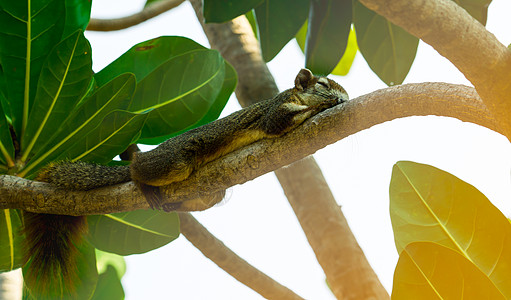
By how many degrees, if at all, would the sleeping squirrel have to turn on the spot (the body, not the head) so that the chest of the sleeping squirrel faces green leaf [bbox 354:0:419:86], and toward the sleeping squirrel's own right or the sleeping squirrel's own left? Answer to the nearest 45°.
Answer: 0° — it already faces it

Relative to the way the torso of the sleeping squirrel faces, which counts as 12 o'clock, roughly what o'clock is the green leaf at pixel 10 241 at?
The green leaf is roughly at 7 o'clock from the sleeping squirrel.

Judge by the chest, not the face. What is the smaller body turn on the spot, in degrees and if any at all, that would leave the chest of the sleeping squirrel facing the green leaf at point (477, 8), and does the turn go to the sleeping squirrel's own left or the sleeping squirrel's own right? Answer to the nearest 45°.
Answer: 0° — it already faces it

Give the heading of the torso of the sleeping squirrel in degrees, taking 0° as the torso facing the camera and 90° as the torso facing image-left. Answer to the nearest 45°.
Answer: approximately 270°

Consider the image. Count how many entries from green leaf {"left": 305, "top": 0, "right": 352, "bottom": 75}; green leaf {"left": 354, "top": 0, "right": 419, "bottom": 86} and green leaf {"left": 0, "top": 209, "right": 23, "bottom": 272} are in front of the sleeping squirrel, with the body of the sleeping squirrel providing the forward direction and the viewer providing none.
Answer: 2

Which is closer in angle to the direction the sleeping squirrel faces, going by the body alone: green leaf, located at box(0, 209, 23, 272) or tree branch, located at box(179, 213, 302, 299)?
the tree branch

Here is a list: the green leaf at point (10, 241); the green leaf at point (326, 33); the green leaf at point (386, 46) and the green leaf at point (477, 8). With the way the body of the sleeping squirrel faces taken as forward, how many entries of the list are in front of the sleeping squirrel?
3

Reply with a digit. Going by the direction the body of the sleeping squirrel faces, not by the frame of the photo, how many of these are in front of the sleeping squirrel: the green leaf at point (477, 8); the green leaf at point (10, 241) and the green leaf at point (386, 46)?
2

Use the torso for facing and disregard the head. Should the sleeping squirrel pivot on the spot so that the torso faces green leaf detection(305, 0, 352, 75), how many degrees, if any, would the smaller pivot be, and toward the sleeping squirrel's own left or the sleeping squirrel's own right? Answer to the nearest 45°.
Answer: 0° — it already faces it
